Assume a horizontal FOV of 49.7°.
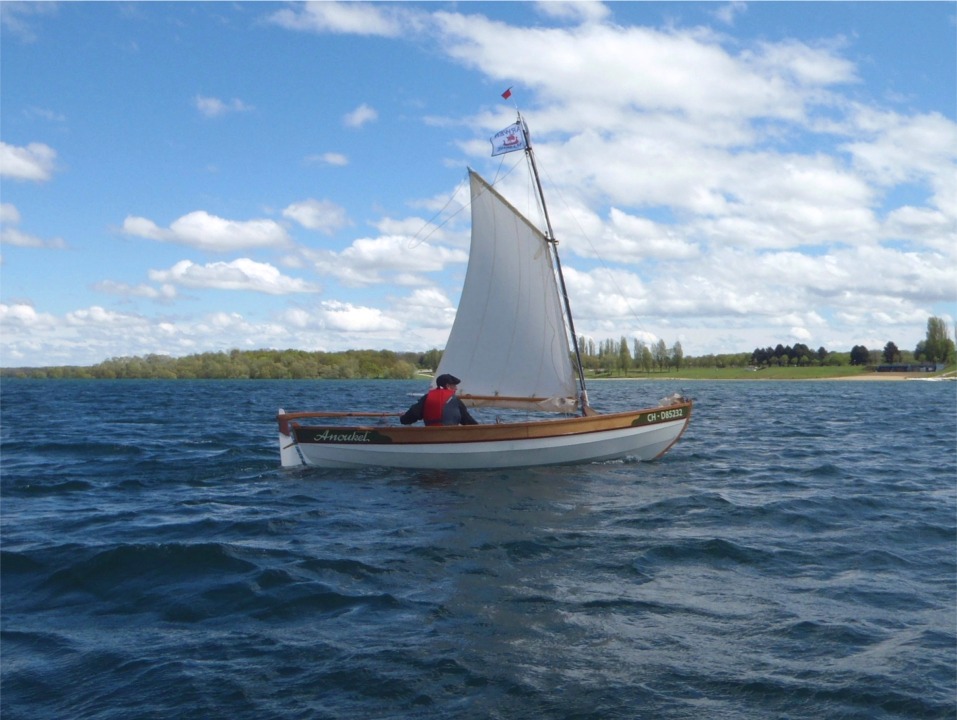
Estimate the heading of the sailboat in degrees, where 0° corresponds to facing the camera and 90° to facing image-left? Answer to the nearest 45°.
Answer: approximately 270°
